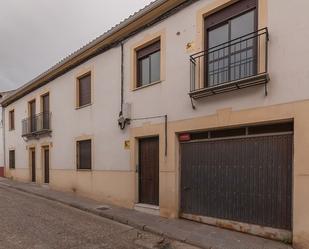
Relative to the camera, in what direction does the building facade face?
facing the viewer and to the left of the viewer
